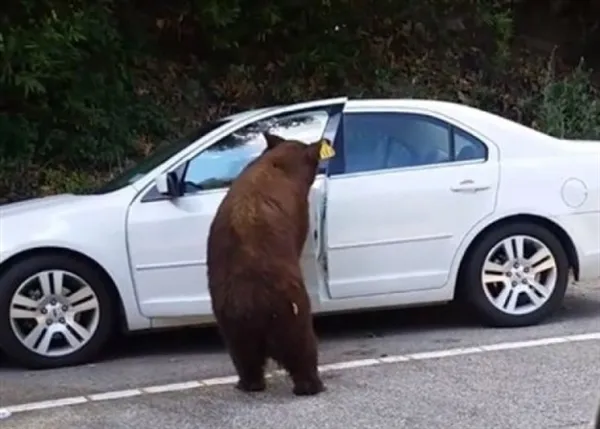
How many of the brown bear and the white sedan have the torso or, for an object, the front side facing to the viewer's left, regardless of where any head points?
1

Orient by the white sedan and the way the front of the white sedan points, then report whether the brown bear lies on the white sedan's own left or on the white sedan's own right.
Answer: on the white sedan's own left

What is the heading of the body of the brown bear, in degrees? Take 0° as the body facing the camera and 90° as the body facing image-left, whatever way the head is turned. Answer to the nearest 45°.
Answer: approximately 225°

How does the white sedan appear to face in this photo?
to the viewer's left

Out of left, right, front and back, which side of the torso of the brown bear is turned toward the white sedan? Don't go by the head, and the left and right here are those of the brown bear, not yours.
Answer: front
